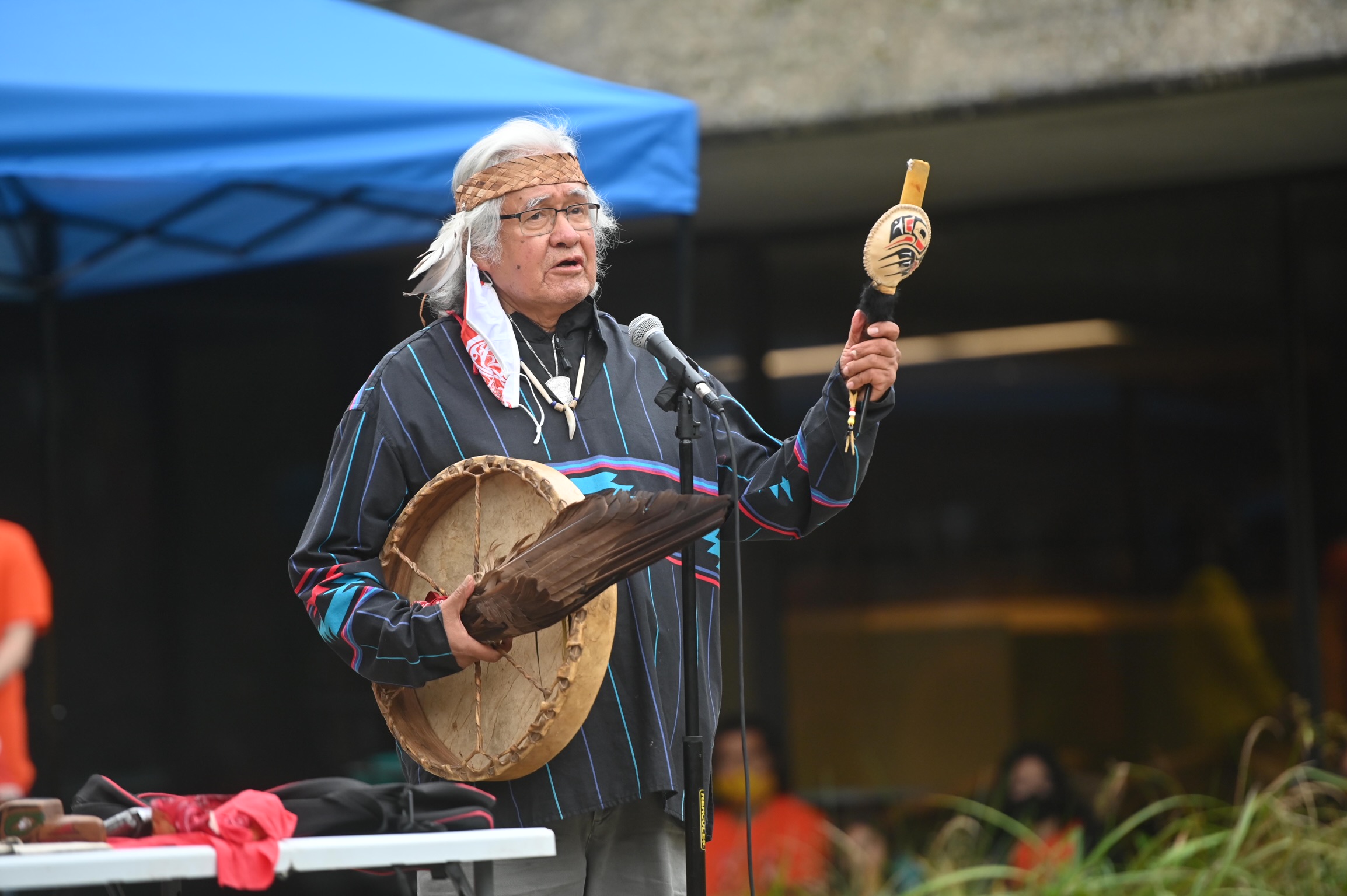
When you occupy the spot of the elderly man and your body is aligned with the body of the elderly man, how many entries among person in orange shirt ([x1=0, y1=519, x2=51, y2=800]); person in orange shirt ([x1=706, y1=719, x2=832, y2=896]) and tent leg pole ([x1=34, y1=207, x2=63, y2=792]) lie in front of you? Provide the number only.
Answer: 0

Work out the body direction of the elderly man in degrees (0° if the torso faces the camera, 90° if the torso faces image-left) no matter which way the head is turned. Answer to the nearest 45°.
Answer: approximately 315°

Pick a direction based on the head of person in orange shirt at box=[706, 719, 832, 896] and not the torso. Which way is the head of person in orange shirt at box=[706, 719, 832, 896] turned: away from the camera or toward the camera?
toward the camera

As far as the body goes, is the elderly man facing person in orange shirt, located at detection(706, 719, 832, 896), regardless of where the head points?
no

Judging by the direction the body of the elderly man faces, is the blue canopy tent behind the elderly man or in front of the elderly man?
behind

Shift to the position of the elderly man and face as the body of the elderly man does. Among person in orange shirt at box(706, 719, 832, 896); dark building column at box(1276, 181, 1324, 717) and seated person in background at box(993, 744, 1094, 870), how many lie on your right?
0

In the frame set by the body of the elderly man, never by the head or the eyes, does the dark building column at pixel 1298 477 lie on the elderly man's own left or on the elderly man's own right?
on the elderly man's own left
